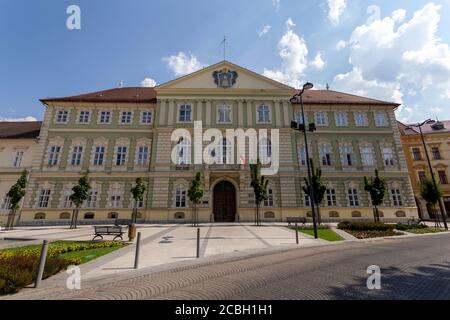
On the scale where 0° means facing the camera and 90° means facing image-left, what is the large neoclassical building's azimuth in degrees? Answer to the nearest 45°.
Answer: approximately 0°

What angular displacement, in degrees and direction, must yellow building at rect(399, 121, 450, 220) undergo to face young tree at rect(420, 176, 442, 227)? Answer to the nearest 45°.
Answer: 0° — it already faces it

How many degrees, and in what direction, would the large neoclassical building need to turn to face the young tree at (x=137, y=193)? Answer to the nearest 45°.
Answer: approximately 90° to its right

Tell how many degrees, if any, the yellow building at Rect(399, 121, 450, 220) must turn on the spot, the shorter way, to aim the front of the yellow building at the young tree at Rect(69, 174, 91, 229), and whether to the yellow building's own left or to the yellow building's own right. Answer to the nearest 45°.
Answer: approximately 45° to the yellow building's own right

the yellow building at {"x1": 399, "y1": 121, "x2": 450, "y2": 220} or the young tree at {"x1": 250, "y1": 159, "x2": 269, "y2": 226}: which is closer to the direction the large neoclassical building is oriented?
the young tree

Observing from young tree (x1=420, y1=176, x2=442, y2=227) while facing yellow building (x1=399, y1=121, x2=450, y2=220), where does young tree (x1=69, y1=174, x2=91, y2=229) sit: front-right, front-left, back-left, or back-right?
back-left

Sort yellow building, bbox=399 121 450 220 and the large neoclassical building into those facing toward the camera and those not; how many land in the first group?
2

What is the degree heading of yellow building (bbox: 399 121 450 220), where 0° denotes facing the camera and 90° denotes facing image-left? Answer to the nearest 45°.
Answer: approximately 0°
